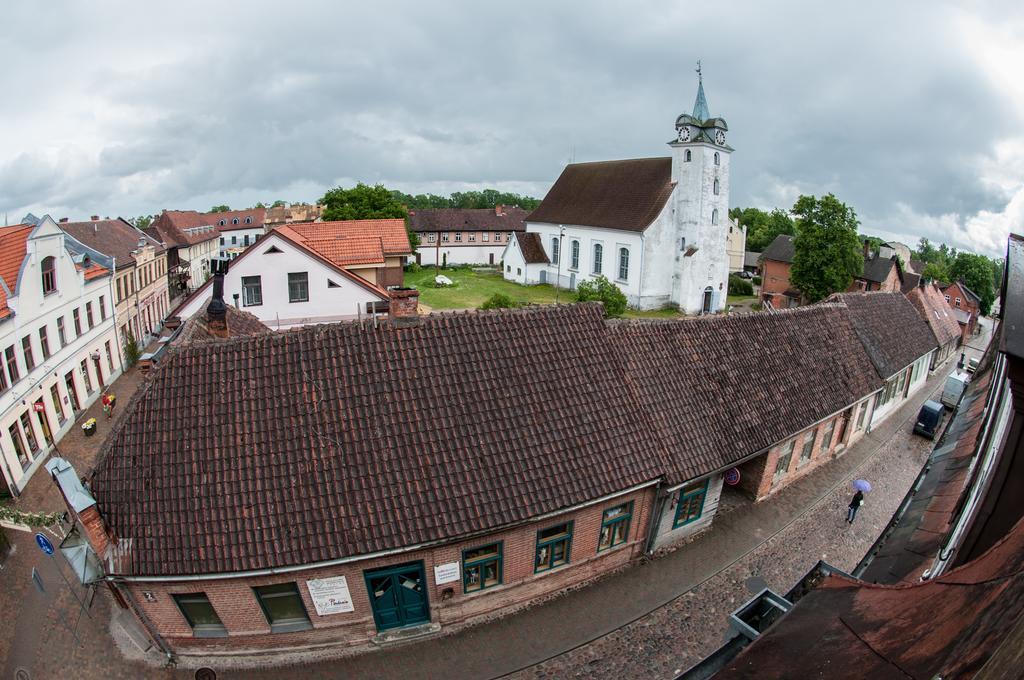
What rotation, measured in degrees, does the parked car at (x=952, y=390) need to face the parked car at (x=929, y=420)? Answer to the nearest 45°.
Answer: approximately 180°

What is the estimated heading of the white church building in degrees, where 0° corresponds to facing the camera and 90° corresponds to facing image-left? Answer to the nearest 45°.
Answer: approximately 315°

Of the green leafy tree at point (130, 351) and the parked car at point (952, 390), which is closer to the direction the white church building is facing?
the parked car

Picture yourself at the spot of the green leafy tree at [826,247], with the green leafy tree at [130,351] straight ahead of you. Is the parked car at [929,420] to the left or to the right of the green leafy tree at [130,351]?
left

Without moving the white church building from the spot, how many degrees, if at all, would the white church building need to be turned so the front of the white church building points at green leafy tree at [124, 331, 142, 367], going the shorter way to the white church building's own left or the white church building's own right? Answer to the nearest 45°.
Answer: approximately 90° to the white church building's own right

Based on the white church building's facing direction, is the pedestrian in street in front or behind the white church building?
in front

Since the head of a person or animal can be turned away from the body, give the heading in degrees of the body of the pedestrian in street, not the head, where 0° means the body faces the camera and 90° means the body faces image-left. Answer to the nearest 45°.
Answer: approximately 225°

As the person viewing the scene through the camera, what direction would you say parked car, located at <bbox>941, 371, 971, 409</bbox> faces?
facing away from the viewer

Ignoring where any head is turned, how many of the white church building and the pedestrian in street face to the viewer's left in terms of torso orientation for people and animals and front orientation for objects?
0

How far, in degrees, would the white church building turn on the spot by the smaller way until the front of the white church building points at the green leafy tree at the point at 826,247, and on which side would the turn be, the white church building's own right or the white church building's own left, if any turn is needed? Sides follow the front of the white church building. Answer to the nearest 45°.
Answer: approximately 45° to the white church building's own left
